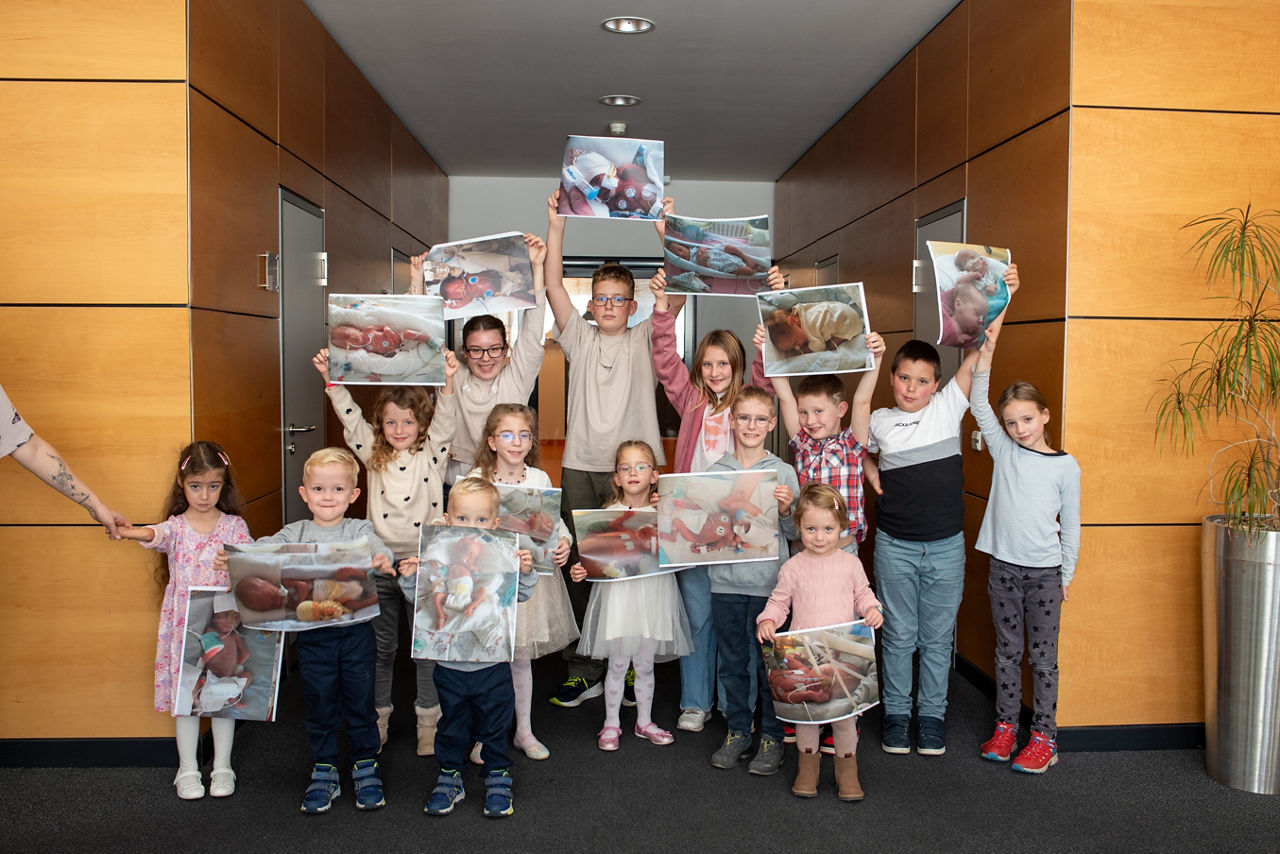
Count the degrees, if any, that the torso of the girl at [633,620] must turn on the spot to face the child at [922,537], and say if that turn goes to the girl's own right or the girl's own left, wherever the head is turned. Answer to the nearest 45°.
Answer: approximately 90° to the girl's own left

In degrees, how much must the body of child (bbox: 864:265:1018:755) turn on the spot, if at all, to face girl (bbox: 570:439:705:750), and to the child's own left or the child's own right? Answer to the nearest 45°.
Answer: approximately 90° to the child's own right

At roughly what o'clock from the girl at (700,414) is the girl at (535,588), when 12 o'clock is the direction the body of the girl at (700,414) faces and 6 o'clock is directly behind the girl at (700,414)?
the girl at (535,588) is roughly at 2 o'clock from the girl at (700,414).

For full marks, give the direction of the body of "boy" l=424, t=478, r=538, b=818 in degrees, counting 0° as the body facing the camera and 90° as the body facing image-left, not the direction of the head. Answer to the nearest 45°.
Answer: approximately 0°

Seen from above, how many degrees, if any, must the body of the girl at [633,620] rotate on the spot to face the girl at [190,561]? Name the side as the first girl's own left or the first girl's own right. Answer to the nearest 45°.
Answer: approximately 90° to the first girl's own right

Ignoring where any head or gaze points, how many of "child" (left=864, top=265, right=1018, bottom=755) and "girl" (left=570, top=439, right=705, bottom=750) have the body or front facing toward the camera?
2

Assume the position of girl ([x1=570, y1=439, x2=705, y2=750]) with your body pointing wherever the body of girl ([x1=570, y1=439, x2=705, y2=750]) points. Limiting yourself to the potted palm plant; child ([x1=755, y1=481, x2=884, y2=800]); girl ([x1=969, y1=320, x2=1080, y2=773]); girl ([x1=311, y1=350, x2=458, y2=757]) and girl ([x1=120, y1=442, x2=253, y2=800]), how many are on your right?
2
